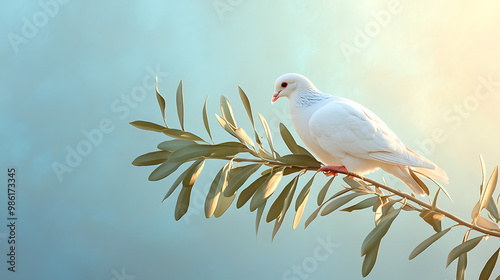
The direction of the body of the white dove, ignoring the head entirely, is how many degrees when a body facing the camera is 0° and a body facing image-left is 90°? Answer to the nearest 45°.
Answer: approximately 90°
